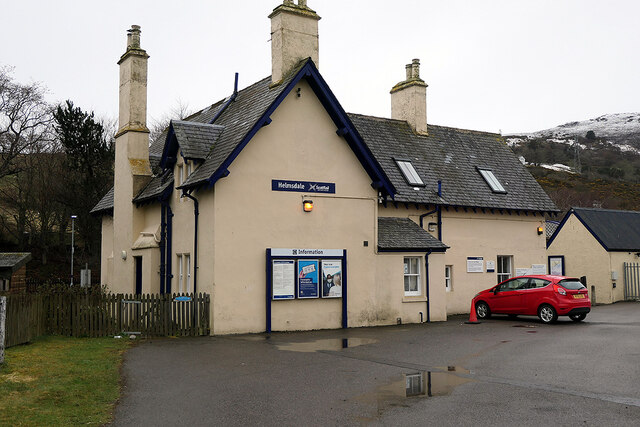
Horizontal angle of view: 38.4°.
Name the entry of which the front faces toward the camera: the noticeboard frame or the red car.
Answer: the noticeboard frame

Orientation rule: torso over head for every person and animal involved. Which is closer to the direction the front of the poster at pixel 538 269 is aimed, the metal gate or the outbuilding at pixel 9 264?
the metal gate

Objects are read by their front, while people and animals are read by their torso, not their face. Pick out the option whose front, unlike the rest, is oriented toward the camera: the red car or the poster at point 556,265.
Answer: the poster

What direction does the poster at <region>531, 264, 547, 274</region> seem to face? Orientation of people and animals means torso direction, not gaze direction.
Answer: toward the camera

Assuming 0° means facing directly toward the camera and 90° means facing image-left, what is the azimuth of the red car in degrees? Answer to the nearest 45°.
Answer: approximately 135°

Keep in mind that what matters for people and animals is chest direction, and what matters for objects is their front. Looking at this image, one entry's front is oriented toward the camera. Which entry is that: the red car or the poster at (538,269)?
the poster

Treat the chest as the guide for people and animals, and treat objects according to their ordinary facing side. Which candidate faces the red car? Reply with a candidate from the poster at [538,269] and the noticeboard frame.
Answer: the poster

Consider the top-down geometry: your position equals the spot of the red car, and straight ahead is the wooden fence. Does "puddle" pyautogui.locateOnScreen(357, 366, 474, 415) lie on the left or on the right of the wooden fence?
left

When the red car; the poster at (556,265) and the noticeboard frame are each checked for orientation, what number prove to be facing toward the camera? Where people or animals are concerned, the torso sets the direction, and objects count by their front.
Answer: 2

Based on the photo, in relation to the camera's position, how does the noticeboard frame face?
facing the viewer

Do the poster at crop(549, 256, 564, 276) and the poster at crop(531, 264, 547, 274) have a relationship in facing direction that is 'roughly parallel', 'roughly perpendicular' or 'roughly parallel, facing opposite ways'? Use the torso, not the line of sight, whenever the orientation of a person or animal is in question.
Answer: roughly parallel

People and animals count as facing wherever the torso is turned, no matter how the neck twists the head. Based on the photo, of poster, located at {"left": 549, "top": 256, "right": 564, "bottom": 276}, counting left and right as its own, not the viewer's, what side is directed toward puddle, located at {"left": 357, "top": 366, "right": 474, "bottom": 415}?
front
